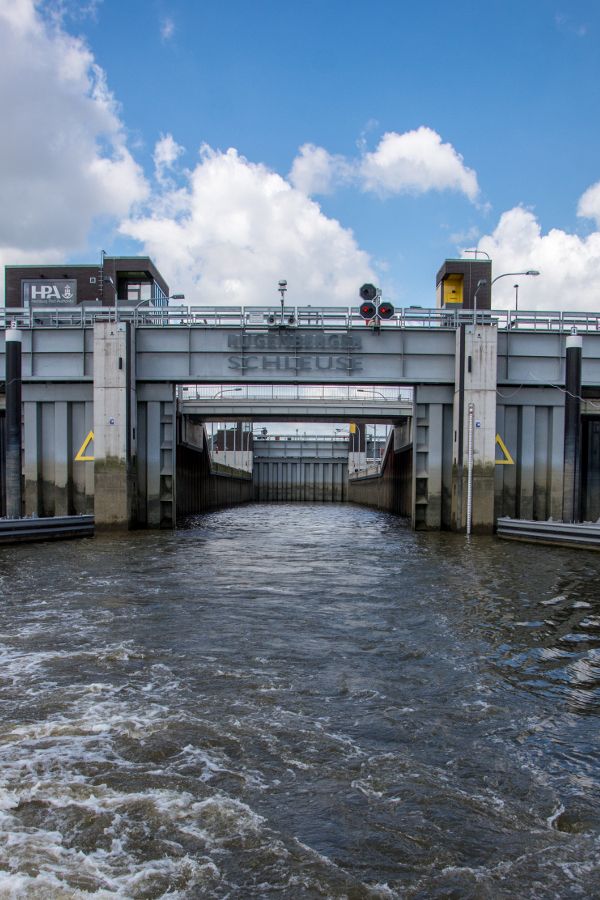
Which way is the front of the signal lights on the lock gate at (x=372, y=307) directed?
toward the camera

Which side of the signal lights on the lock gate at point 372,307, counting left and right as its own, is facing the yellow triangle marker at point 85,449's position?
right

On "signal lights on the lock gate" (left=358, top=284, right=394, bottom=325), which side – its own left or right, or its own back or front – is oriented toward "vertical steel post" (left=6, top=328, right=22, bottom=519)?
right
